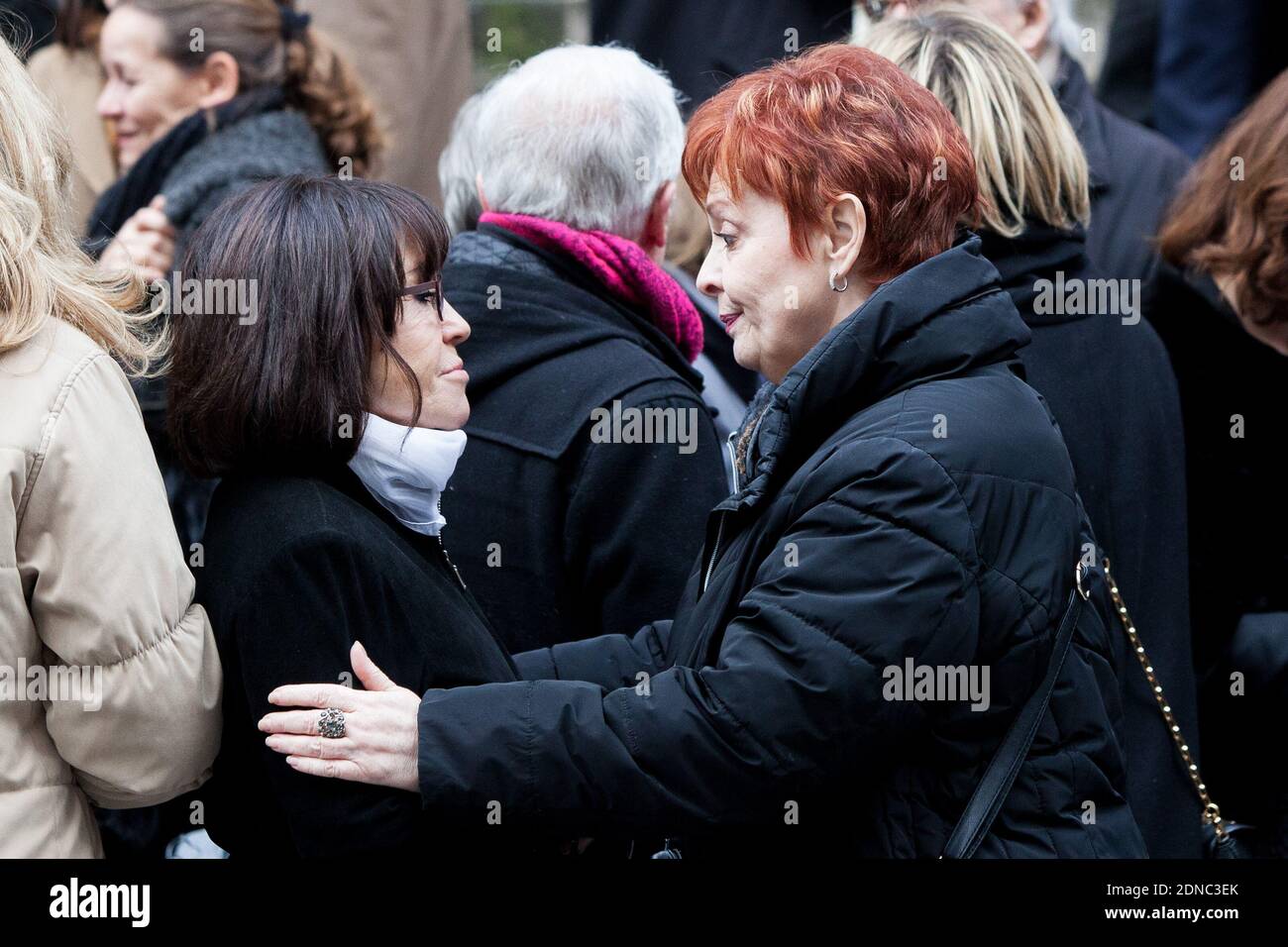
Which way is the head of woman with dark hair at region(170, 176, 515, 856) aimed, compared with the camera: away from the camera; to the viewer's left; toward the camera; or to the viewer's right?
to the viewer's right

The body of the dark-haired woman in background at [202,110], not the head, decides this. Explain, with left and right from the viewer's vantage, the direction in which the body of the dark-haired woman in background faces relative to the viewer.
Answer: facing to the left of the viewer

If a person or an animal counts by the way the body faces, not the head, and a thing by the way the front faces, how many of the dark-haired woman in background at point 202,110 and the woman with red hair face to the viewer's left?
2

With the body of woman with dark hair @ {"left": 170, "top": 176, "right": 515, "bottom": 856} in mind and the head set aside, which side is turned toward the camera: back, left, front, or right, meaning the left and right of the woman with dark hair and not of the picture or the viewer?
right

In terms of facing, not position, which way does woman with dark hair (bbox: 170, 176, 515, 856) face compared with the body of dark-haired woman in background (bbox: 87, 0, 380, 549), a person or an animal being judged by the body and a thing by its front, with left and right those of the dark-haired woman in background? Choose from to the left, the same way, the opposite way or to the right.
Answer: the opposite way

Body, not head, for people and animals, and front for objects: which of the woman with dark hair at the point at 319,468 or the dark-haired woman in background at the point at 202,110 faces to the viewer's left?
the dark-haired woman in background

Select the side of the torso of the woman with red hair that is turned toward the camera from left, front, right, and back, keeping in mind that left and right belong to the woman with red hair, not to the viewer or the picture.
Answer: left
